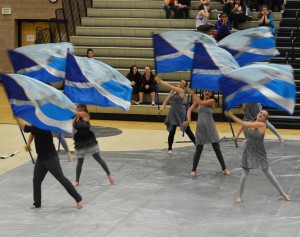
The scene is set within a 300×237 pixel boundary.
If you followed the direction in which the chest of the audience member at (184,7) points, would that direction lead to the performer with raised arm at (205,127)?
yes

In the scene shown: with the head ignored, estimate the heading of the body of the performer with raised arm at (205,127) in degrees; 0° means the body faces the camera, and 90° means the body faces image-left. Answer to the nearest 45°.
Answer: approximately 0°

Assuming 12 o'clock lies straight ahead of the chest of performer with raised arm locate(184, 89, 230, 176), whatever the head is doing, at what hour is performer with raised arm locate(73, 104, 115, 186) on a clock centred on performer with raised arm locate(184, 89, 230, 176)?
performer with raised arm locate(73, 104, 115, 186) is roughly at 2 o'clock from performer with raised arm locate(184, 89, 230, 176).

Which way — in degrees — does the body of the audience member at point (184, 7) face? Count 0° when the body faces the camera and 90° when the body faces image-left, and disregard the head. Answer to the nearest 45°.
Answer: approximately 0°

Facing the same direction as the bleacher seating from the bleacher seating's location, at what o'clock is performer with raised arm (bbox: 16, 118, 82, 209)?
The performer with raised arm is roughly at 12 o'clock from the bleacher seating.

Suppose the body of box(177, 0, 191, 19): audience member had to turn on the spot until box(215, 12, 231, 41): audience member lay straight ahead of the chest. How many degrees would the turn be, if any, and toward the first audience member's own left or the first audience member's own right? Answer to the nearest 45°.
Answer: approximately 45° to the first audience member's own left
